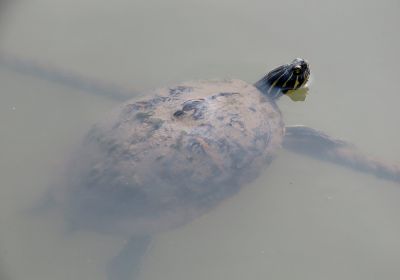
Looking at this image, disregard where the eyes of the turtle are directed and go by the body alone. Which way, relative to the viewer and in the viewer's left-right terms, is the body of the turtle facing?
facing away from the viewer and to the right of the viewer
